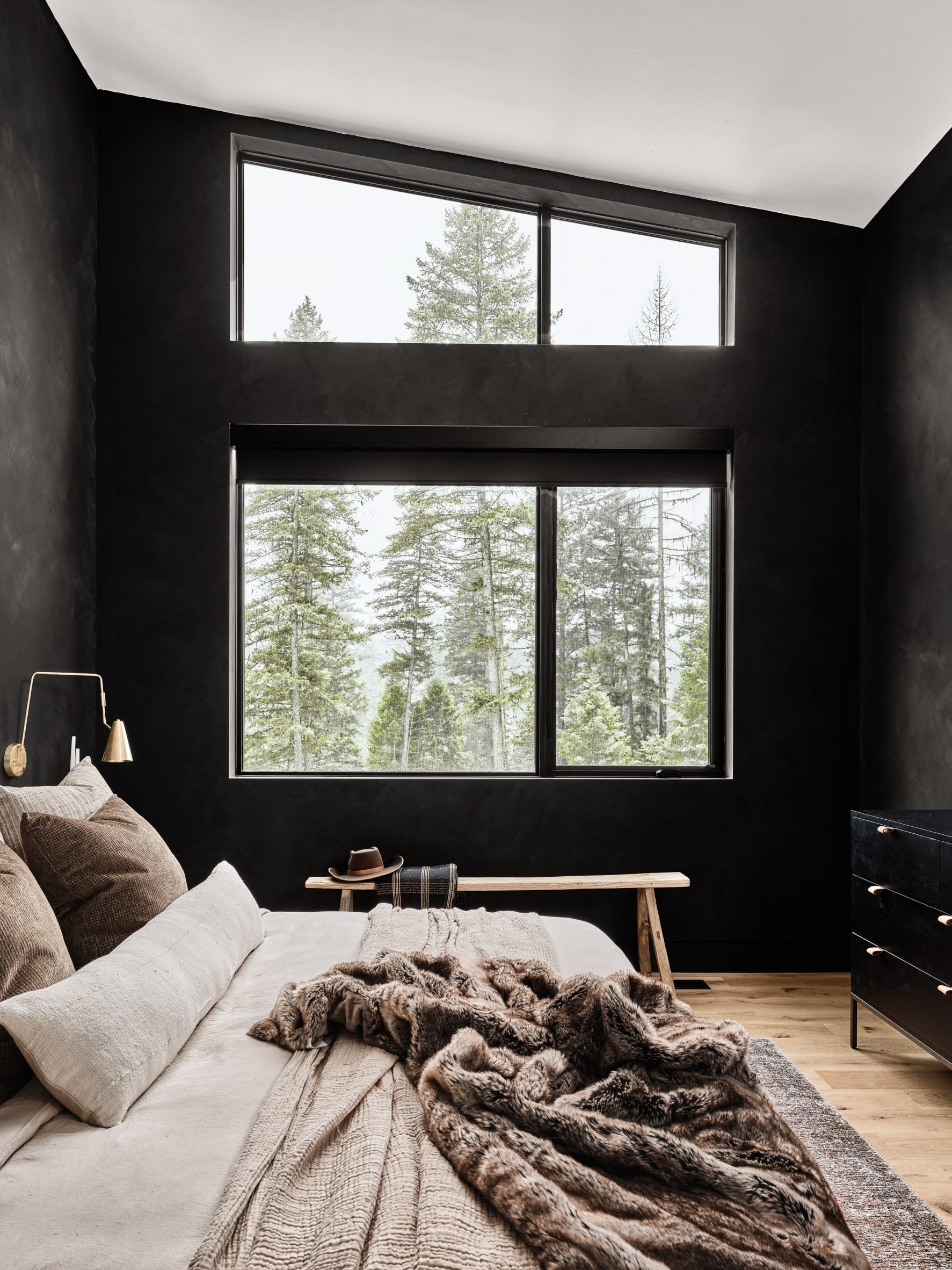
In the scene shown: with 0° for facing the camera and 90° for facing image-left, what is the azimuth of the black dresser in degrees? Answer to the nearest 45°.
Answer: approximately 45°

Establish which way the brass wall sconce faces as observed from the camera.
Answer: facing the viewer and to the right of the viewer

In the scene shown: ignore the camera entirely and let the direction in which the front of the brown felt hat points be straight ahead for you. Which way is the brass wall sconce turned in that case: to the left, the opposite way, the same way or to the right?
to the left

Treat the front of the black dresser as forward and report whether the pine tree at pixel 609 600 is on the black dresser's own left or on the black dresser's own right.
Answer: on the black dresser's own right

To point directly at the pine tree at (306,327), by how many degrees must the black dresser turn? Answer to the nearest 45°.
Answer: approximately 45° to its right

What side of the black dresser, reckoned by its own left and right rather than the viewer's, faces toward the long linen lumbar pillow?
front

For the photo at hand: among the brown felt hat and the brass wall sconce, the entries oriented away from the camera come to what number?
0

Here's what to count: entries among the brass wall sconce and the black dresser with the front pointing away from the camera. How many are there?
0

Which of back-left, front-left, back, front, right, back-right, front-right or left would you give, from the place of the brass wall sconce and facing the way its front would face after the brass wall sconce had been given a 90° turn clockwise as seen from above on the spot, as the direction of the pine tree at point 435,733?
back-left

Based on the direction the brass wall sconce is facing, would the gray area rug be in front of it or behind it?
in front

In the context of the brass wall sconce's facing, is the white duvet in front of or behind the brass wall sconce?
in front

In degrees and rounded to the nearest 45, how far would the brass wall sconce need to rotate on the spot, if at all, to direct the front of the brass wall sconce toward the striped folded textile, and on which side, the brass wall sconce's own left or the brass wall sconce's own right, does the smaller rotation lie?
approximately 45° to the brass wall sconce's own left
